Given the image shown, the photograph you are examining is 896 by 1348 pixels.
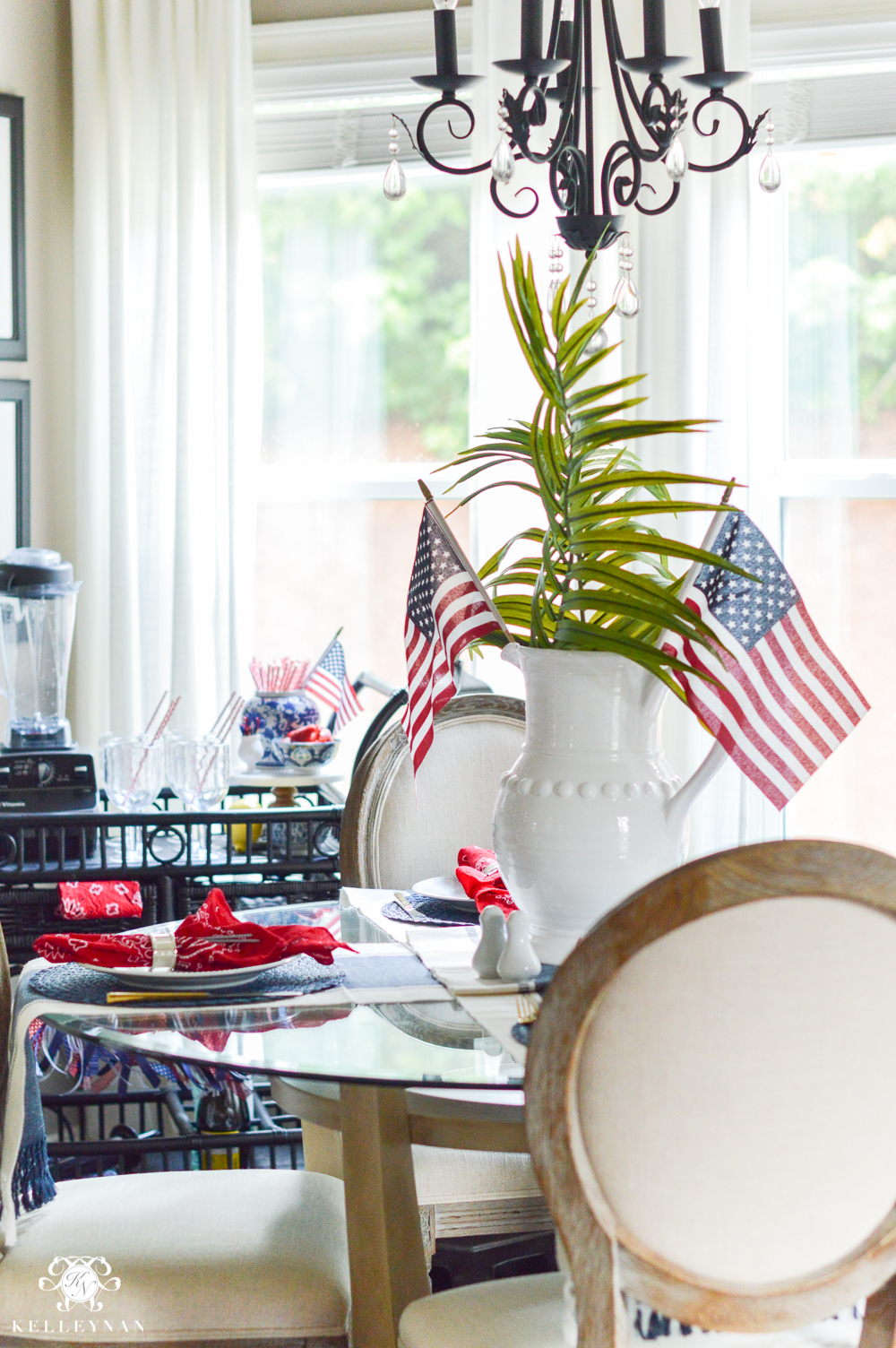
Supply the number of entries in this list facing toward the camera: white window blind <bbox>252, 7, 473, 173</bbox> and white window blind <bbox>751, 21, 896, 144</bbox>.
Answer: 2

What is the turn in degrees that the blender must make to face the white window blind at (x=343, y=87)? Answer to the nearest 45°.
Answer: approximately 135° to its left

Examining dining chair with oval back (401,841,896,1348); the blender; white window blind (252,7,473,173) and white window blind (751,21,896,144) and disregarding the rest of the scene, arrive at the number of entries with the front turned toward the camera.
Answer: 3

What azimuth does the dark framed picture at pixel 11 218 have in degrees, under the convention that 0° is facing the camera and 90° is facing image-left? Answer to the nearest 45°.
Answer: approximately 315°

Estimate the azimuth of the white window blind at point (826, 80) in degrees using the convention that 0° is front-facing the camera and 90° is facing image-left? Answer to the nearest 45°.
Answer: approximately 0°

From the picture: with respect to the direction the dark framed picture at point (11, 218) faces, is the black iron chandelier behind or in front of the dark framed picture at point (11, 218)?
in front
